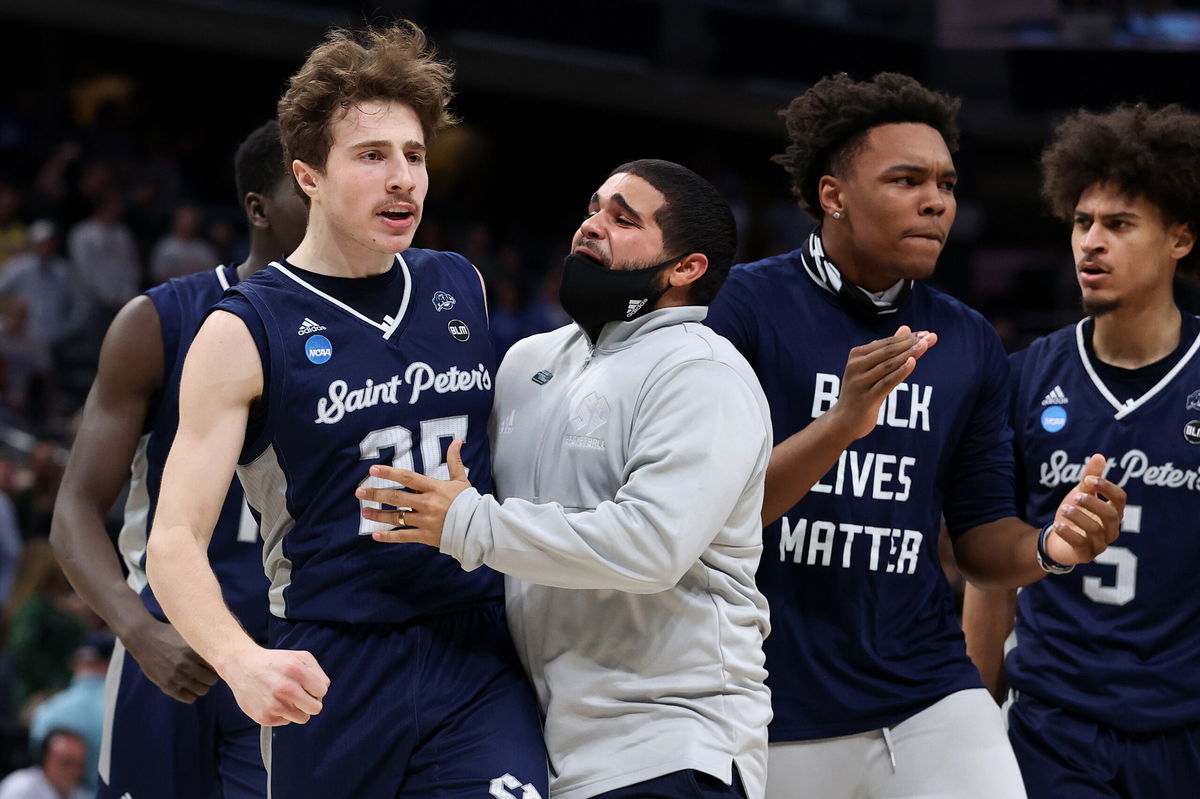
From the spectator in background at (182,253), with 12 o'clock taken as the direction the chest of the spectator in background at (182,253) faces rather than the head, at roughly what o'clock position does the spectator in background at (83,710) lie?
the spectator in background at (83,710) is roughly at 12 o'clock from the spectator in background at (182,253).

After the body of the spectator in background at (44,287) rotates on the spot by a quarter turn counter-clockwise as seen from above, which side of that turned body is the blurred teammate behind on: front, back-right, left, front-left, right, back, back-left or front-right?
right

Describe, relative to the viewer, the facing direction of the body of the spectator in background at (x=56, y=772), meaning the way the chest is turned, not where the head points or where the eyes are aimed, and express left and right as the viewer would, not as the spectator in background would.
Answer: facing the viewer and to the right of the viewer

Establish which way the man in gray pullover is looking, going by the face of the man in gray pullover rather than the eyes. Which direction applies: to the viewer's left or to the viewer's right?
to the viewer's left

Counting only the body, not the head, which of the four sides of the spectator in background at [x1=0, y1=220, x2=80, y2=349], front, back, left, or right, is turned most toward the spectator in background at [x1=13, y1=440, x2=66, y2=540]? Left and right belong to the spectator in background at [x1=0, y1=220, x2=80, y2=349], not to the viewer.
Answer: front

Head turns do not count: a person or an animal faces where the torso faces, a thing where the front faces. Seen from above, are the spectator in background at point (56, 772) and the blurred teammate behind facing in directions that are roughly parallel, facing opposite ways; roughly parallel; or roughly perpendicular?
roughly parallel

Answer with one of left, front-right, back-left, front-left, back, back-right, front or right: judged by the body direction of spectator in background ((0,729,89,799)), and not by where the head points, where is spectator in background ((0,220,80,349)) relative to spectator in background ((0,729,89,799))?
back-left

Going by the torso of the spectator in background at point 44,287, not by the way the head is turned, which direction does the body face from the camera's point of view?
toward the camera

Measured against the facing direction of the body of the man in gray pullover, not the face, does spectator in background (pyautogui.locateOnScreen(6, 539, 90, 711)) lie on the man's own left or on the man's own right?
on the man's own right

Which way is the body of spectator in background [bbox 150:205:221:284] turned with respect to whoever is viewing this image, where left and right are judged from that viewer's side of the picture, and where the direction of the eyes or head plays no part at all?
facing the viewer

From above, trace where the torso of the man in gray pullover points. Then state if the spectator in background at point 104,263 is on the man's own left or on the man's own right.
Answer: on the man's own right

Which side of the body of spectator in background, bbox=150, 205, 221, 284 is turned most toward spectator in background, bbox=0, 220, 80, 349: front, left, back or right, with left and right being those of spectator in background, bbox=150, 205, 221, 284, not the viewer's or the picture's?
right

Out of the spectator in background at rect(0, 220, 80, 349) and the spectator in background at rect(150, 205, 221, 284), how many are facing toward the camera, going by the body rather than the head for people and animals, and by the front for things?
2

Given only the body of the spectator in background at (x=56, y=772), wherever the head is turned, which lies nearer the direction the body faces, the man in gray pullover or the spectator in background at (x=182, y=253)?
the man in gray pullover
